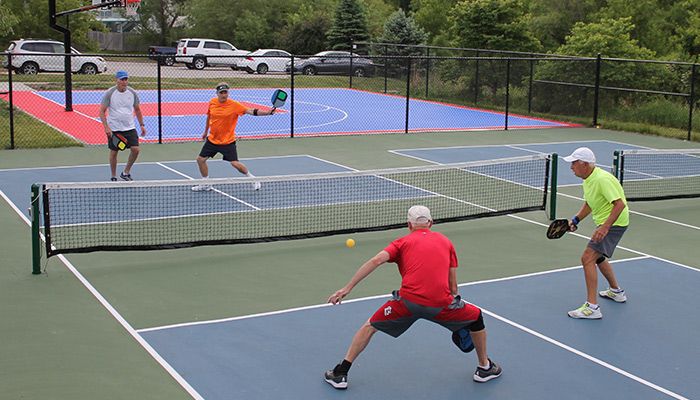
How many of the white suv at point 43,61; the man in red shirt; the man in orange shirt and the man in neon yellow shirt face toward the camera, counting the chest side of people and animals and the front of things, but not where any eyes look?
1

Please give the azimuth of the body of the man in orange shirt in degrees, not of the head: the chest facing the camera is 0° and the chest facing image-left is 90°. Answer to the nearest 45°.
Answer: approximately 0°

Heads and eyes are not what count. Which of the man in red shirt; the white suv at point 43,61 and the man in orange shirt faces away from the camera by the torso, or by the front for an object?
the man in red shirt

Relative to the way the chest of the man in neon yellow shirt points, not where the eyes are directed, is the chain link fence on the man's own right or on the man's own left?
on the man's own right

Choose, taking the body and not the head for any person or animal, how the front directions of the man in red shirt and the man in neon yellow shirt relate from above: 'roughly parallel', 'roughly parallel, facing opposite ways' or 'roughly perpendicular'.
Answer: roughly perpendicular

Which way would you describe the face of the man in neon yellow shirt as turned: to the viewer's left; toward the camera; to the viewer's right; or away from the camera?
to the viewer's left

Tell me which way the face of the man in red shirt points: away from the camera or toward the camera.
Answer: away from the camera

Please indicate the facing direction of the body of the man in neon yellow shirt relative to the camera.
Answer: to the viewer's left

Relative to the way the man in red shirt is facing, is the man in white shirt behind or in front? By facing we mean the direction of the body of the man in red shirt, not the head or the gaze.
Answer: in front

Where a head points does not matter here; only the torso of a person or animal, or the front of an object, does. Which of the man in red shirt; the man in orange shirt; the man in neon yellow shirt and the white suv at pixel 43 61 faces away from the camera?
the man in red shirt

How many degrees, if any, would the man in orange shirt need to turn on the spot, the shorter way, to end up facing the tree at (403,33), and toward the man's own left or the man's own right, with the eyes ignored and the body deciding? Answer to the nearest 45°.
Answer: approximately 180°

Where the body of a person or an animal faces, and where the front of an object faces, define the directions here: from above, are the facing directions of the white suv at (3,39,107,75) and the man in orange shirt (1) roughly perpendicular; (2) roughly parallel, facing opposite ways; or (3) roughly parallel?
roughly perpendicular
